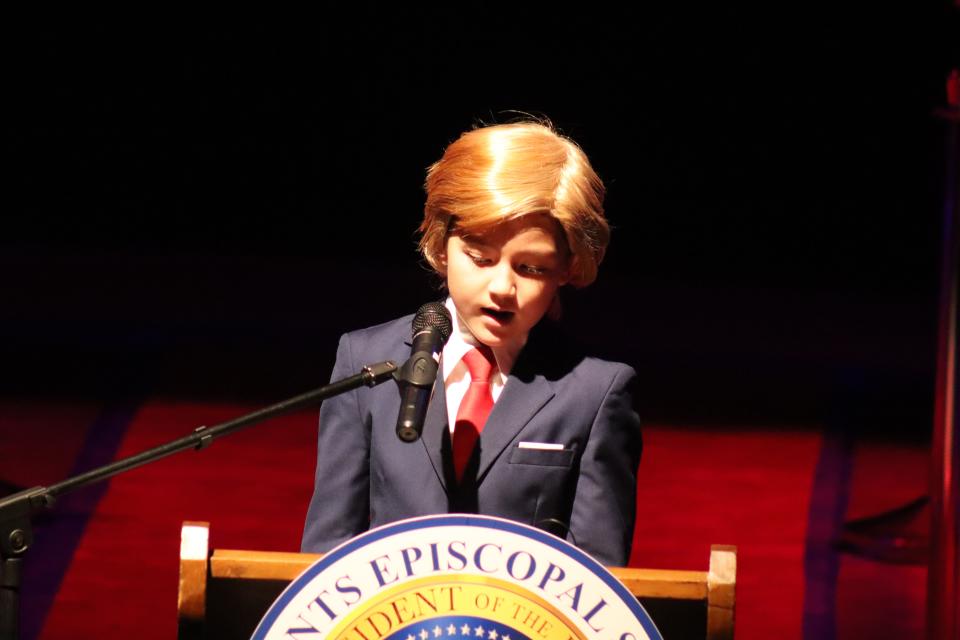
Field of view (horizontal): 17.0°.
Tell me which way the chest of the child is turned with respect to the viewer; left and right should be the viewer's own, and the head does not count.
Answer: facing the viewer

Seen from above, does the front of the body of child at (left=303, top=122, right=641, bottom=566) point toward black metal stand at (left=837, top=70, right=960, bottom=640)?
no

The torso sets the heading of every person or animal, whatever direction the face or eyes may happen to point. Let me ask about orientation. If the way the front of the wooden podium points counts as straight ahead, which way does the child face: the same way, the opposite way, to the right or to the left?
the same way

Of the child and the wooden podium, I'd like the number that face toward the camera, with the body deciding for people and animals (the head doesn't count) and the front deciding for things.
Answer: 2
